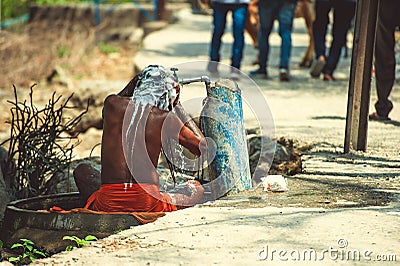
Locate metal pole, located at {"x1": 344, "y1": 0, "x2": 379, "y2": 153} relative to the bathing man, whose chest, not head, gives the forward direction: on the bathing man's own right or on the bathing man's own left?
on the bathing man's own right

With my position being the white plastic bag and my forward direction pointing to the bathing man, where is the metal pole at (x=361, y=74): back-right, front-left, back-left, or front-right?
back-right

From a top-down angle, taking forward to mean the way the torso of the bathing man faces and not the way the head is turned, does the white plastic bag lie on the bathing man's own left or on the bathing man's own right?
on the bathing man's own right

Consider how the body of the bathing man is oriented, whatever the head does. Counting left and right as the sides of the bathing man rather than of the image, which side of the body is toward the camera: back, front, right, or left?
back
